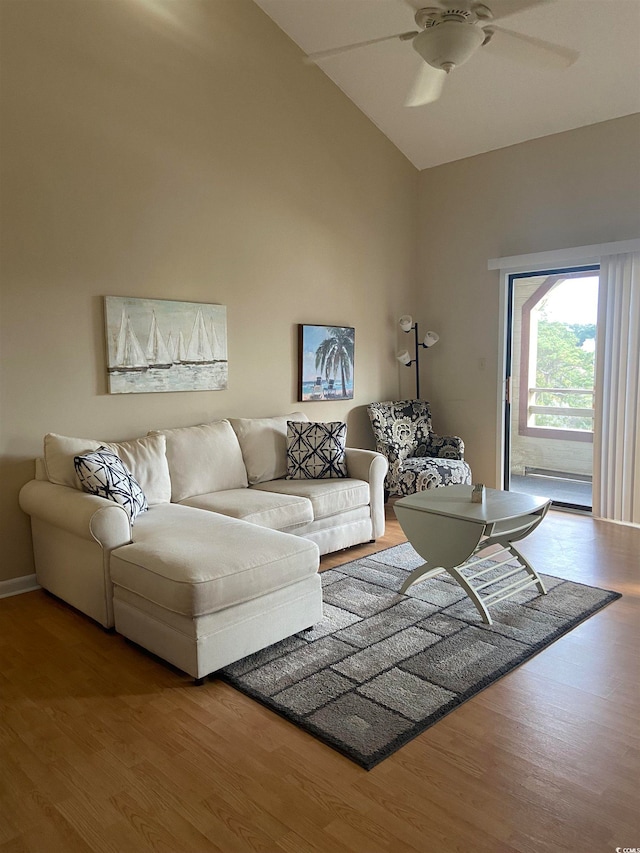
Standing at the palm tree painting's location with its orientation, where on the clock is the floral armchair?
The floral armchair is roughly at 10 o'clock from the palm tree painting.

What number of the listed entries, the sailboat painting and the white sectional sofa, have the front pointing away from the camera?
0

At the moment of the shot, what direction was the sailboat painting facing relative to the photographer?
facing the viewer and to the right of the viewer

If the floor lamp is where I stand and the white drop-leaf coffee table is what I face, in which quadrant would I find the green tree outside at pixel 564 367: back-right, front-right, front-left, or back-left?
back-left

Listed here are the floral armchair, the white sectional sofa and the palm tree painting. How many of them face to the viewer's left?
0

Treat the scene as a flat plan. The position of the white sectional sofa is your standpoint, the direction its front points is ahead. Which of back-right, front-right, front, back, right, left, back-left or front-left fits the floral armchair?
left

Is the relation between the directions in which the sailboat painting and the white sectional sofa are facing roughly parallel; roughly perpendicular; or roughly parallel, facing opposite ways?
roughly parallel

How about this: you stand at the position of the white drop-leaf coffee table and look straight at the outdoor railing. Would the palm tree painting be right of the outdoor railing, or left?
left

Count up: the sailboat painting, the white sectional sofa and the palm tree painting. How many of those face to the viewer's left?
0

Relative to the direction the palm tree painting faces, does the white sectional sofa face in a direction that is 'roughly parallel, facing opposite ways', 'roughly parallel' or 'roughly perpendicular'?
roughly parallel

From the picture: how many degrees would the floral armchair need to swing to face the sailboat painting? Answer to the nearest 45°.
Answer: approximately 90° to its right

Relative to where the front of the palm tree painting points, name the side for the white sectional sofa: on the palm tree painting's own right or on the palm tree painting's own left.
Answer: on the palm tree painting's own right
